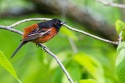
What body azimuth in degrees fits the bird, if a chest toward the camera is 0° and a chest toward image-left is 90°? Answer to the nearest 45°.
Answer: approximately 270°

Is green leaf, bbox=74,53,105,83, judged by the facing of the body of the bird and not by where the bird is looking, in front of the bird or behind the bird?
in front
